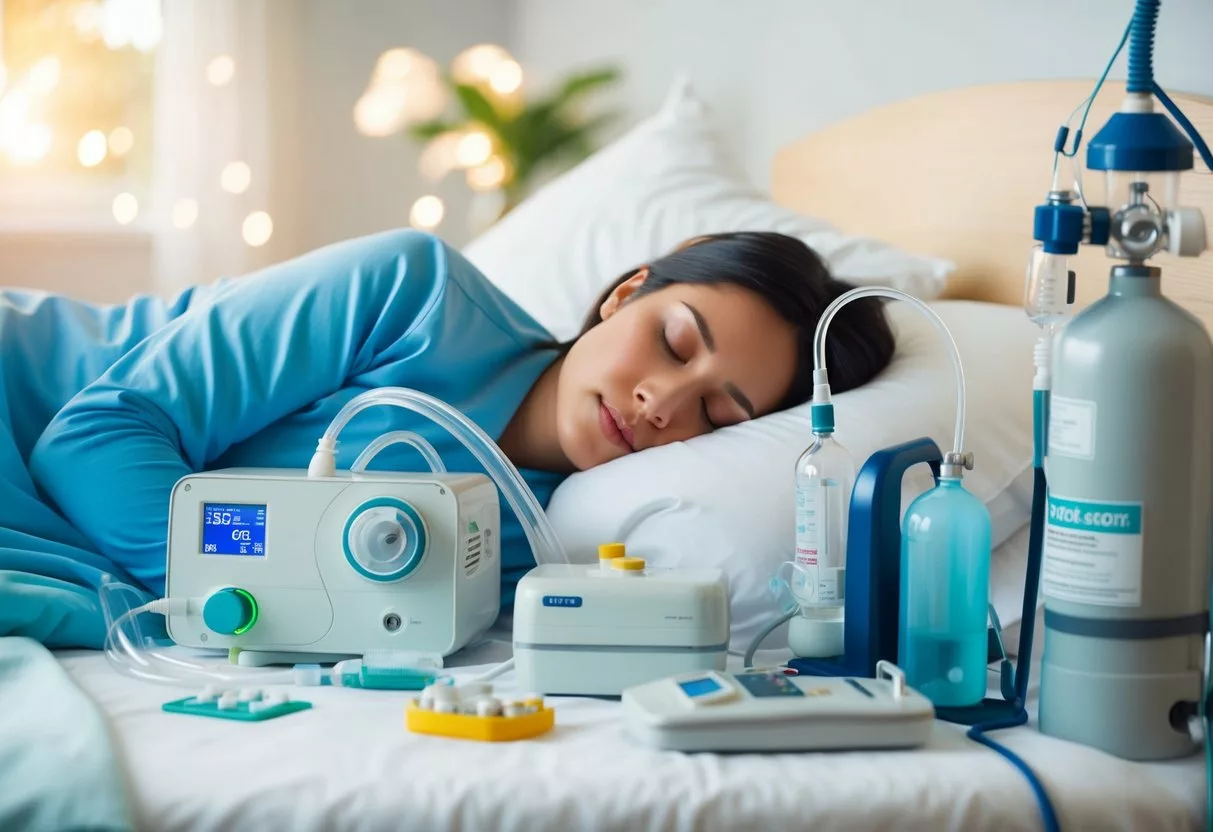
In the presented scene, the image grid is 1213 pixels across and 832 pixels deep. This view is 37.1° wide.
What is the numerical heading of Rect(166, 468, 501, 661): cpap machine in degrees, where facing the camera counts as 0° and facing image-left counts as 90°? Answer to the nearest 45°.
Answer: approximately 0°

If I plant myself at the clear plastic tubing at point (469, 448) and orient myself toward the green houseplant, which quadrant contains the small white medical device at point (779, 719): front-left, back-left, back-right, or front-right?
back-right

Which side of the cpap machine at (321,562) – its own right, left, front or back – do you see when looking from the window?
back

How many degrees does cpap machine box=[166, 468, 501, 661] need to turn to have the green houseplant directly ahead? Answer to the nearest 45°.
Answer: approximately 180°
